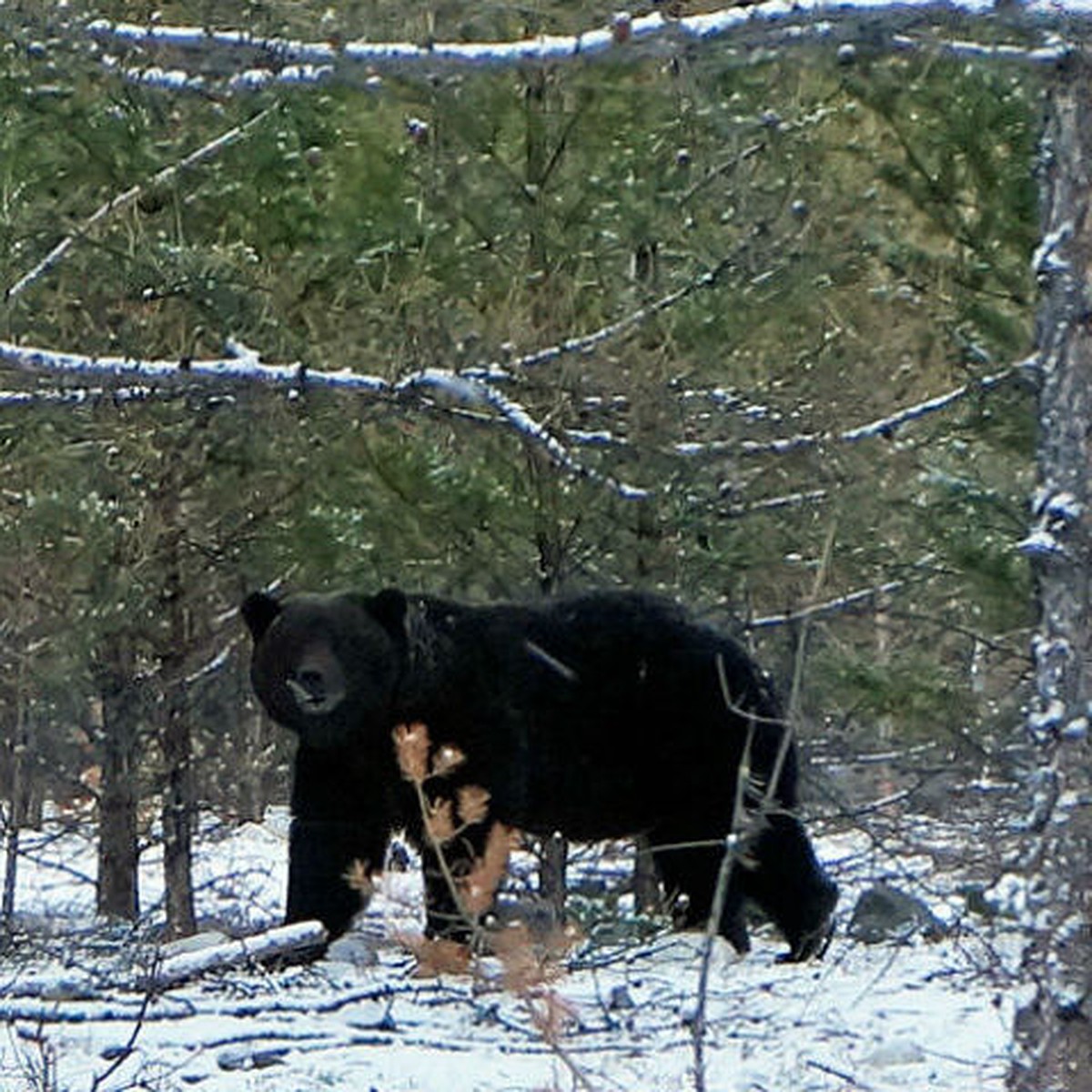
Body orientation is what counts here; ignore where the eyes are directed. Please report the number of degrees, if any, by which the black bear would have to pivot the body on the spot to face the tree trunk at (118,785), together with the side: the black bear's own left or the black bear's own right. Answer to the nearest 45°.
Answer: approximately 45° to the black bear's own right

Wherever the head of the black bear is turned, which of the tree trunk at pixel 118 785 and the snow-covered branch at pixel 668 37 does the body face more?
the tree trunk

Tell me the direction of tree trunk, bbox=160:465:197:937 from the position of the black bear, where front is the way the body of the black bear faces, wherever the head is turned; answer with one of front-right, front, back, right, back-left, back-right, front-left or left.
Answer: front-right

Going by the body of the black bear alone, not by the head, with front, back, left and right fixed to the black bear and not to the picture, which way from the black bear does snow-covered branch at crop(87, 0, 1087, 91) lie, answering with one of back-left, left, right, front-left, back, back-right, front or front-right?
left

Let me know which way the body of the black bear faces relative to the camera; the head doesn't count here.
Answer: to the viewer's left
